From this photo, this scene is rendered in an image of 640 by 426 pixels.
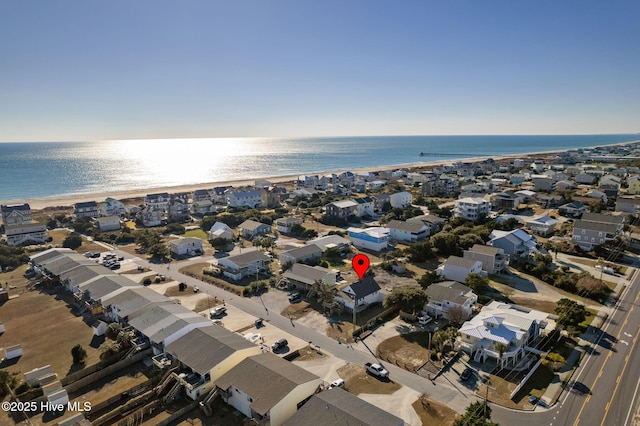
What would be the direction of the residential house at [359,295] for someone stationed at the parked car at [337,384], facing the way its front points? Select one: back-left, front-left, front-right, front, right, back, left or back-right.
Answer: back-right

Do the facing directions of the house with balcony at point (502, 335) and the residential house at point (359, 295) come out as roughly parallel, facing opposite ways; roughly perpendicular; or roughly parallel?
roughly parallel

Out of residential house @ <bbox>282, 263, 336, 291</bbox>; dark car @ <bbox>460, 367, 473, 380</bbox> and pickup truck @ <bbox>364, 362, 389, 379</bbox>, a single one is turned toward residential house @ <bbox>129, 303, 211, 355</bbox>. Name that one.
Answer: residential house @ <bbox>282, 263, 336, 291</bbox>

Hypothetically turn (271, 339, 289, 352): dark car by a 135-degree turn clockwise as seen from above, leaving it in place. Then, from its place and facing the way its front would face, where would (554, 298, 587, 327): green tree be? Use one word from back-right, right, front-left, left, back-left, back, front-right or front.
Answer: right

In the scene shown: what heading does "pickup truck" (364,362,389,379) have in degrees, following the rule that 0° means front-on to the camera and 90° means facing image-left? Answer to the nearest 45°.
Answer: approximately 315°

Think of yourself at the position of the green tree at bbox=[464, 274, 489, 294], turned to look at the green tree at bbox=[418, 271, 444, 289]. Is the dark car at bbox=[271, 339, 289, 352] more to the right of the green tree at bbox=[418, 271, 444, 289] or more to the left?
left

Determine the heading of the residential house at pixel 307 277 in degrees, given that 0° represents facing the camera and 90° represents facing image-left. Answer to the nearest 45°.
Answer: approximately 45°

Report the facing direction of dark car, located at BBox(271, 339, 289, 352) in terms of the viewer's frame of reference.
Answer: facing the viewer and to the left of the viewer

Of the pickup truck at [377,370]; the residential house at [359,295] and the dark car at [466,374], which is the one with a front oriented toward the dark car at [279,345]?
the residential house

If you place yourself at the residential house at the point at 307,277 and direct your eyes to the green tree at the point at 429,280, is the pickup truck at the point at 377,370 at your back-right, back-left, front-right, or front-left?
front-right

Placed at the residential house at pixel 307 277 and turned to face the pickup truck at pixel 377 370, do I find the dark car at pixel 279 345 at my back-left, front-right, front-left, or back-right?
front-right

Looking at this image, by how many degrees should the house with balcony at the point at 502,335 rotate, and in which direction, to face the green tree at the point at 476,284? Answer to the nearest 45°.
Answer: approximately 135° to its right
